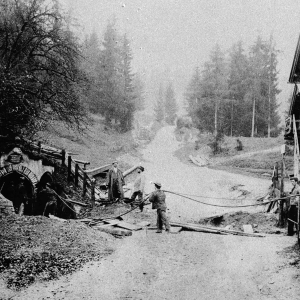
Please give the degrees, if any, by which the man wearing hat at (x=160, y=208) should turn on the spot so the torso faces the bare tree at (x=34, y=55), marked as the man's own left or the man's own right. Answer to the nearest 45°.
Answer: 0° — they already face it

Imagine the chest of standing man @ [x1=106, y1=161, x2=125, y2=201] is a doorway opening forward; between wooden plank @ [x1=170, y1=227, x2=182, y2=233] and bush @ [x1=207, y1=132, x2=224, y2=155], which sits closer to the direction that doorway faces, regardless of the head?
the wooden plank

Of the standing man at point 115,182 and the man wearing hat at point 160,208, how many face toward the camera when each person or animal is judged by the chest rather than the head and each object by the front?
1

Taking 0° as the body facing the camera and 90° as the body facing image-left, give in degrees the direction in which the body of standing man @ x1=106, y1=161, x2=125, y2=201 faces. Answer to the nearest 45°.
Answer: approximately 0°

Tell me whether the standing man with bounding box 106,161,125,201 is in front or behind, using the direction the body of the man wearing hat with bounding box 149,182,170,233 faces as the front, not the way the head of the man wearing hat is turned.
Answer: in front

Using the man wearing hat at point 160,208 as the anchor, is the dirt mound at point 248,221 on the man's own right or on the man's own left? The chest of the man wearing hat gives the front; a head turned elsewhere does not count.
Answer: on the man's own right

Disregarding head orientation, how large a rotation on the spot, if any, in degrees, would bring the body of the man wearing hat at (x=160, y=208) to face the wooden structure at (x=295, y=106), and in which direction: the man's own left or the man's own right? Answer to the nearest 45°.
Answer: approximately 90° to the man's own right

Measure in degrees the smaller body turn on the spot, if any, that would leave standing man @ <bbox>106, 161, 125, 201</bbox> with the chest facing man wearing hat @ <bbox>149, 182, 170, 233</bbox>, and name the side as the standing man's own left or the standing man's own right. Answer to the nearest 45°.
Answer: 0° — they already face them

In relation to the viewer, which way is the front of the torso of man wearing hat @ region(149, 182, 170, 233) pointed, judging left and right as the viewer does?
facing away from the viewer and to the left of the viewer

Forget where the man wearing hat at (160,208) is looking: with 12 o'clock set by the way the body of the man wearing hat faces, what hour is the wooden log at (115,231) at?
The wooden log is roughly at 10 o'clock from the man wearing hat.

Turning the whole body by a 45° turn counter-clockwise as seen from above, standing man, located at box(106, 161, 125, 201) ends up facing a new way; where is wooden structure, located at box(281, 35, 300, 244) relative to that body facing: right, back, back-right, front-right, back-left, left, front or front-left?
front-left

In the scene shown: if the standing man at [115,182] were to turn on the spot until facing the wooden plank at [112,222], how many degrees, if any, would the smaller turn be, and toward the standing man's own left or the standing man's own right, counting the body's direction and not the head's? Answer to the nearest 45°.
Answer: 0° — they already face it

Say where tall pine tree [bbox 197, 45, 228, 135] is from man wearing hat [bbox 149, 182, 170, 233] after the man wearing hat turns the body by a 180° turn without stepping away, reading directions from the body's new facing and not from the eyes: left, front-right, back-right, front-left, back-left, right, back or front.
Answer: back-left
